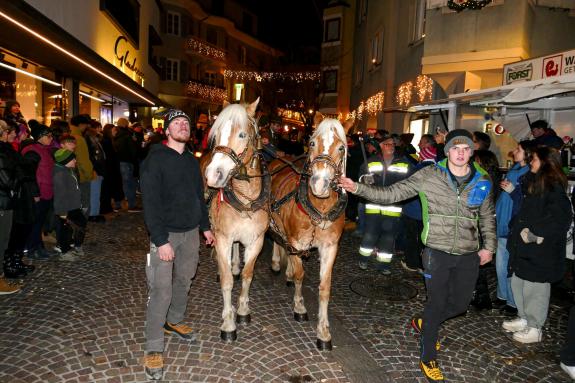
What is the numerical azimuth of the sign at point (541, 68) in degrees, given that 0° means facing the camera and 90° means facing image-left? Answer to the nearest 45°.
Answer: approximately 45°

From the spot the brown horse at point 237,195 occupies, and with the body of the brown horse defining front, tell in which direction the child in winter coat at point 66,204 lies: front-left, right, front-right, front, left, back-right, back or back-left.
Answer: back-right

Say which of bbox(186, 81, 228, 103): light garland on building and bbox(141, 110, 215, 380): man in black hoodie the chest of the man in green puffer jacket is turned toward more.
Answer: the man in black hoodie

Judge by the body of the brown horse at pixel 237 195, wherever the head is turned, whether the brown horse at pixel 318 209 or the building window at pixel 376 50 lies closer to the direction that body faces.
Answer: the brown horse

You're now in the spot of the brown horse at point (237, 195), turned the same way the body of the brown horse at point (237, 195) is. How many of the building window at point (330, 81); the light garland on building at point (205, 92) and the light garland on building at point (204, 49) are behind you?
3
